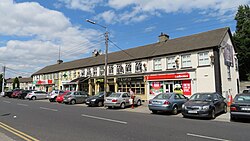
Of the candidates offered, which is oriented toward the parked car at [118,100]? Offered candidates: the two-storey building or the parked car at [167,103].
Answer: the two-storey building

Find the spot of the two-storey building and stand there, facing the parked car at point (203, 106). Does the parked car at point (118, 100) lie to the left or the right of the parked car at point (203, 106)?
right

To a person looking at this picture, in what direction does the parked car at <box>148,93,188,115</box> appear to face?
facing away from the viewer and to the right of the viewer

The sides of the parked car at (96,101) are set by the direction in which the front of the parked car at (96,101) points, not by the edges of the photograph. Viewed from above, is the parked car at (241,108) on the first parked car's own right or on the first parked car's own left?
on the first parked car's own left

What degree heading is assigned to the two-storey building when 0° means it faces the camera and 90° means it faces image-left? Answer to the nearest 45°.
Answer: approximately 45°

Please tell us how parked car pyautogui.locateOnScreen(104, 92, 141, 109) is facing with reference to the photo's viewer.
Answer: facing away from the viewer and to the right of the viewer

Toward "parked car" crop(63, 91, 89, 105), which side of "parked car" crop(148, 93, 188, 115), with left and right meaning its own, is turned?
left
